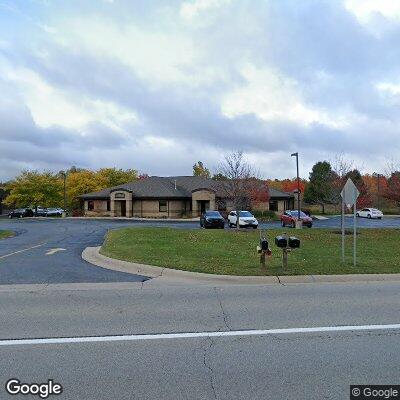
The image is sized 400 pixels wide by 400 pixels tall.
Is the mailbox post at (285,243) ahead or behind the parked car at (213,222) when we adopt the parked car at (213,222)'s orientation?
ahead

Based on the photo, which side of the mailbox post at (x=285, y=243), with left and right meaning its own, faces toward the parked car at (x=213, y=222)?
back

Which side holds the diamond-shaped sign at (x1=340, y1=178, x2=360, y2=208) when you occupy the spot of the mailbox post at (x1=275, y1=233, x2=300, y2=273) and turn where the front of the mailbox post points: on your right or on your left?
on your left

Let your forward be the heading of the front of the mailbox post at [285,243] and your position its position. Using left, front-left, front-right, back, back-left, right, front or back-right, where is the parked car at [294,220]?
back

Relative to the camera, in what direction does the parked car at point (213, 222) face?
facing the viewer and to the right of the viewer

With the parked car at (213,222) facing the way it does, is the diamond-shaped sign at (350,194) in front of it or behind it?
in front

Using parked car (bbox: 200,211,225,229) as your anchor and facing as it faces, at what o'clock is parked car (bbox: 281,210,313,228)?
parked car (bbox: 281,210,313,228) is roughly at 10 o'clock from parked car (bbox: 200,211,225,229).

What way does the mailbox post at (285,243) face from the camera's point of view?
toward the camera
